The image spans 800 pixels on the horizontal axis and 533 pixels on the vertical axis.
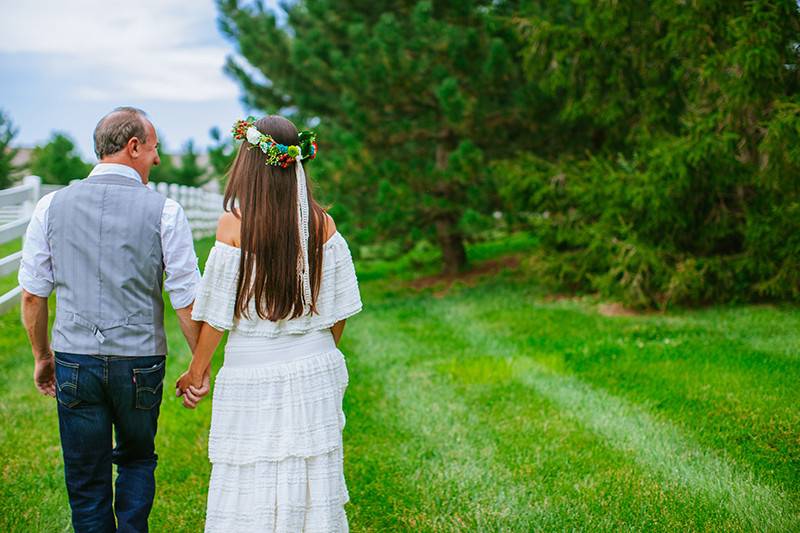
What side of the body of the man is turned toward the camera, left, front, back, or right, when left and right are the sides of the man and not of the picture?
back

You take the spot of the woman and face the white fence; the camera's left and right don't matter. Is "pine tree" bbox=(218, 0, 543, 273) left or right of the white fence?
right

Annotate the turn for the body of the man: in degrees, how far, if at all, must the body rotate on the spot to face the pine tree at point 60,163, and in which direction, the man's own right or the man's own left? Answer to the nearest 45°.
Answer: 0° — they already face it

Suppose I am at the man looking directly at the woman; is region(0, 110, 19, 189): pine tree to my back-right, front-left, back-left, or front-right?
back-left

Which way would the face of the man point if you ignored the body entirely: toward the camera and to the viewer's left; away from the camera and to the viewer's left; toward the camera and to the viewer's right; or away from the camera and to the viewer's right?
away from the camera and to the viewer's right

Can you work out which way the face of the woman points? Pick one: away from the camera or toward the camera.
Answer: away from the camera

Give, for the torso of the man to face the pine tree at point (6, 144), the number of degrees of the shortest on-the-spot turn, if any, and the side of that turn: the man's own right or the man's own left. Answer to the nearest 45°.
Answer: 0° — they already face it

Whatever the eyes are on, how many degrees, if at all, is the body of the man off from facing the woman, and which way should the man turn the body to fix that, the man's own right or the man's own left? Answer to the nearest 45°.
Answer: approximately 135° to the man's own right
